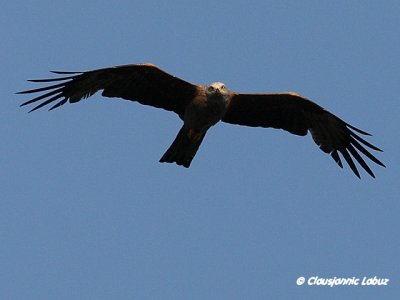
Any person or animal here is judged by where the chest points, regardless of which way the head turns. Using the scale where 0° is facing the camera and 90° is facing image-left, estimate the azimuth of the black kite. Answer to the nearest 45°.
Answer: approximately 0°
